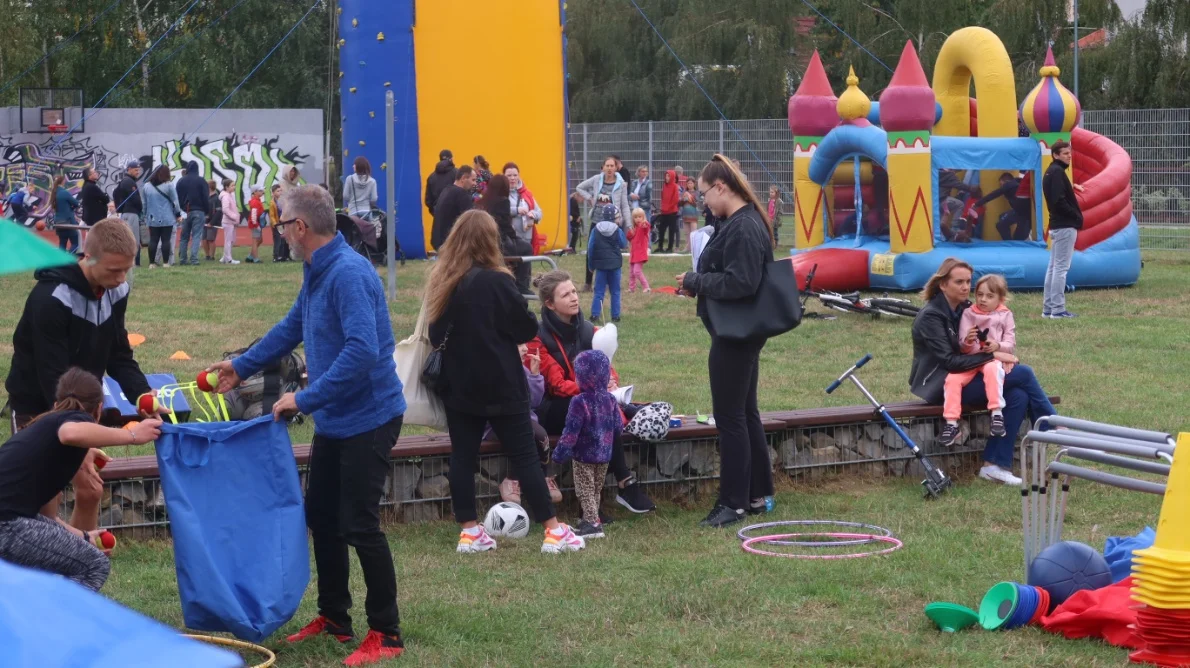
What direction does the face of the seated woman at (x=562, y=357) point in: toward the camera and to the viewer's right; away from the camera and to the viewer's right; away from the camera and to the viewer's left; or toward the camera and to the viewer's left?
toward the camera and to the viewer's right

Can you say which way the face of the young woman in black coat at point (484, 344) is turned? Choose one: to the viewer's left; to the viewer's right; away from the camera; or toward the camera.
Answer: away from the camera

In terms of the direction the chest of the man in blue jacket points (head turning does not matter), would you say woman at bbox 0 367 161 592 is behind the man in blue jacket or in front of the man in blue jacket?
in front

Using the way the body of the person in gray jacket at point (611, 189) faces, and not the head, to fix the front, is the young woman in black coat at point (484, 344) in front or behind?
in front

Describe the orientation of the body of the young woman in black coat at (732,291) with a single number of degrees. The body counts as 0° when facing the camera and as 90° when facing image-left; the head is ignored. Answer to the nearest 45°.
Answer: approximately 90°

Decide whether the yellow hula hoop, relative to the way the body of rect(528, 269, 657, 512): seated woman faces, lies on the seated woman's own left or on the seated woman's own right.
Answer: on the seated woman's own right

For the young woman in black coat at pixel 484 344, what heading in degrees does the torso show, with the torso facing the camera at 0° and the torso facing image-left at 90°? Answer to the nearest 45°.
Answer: approximately 225°

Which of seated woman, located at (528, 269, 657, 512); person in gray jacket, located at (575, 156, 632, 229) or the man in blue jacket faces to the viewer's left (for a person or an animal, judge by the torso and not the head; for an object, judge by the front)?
the man in blue jacket

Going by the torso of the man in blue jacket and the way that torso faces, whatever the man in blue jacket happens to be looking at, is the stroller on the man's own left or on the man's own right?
on the man's own right
